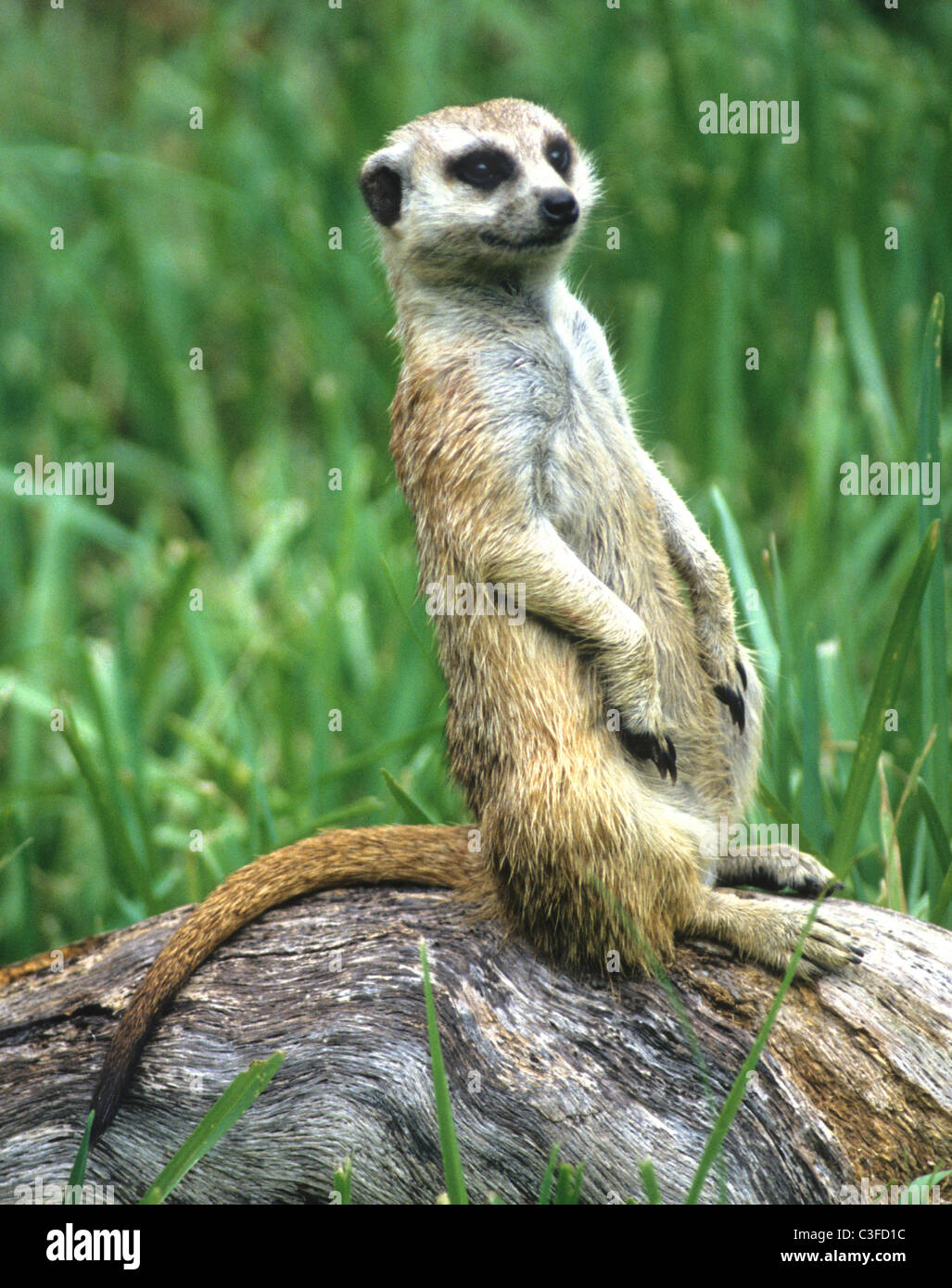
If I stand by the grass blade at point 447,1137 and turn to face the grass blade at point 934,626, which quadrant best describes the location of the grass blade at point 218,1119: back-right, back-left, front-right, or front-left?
back-left

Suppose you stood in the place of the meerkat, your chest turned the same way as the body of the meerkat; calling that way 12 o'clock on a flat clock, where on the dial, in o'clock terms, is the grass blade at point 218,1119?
The grass blade is roughly at 3 o'clock from the meerkat.

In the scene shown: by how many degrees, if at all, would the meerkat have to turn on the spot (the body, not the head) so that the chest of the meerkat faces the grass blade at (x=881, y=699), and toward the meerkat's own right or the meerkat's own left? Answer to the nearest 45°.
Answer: approximately 45° to the meerkat's own left

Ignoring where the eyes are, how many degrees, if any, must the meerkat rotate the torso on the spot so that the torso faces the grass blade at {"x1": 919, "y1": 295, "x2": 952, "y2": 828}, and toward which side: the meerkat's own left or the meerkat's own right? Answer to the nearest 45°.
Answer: approximately 45° to the meerkat's own left

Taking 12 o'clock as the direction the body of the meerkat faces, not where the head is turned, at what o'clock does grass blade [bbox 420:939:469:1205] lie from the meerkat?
The grass blade is roughly at 2 o'clock from the meerkat.

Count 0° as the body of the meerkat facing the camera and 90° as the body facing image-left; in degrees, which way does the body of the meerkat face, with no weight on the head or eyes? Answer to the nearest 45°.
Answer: approximately 315°
